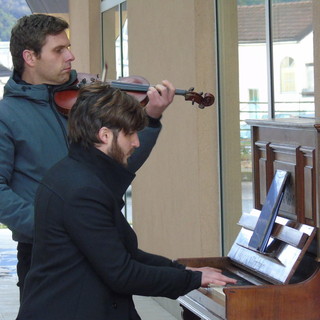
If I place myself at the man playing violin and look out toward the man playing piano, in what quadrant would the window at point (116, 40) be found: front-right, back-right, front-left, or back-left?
back-left

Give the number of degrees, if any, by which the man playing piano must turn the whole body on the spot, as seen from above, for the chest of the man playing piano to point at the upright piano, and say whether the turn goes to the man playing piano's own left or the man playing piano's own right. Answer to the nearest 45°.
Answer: approximately 45° to the man playing piano's own left

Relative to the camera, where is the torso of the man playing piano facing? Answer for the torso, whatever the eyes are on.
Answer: to the viewer's right

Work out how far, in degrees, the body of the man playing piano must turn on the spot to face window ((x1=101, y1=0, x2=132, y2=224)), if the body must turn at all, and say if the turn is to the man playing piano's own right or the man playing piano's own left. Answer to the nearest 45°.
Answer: approximately 90° to the man playing piano's own left

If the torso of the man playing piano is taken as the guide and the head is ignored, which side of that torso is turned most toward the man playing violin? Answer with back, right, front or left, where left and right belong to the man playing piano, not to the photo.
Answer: left

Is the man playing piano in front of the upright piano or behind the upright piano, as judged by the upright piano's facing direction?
in front

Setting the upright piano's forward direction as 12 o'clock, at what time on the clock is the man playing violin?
The man playing violin is roughly at 1 o'clock from the upright piano.

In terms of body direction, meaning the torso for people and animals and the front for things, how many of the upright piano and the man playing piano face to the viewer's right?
1

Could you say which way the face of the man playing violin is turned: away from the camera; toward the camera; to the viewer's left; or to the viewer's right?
to the viewer's right
